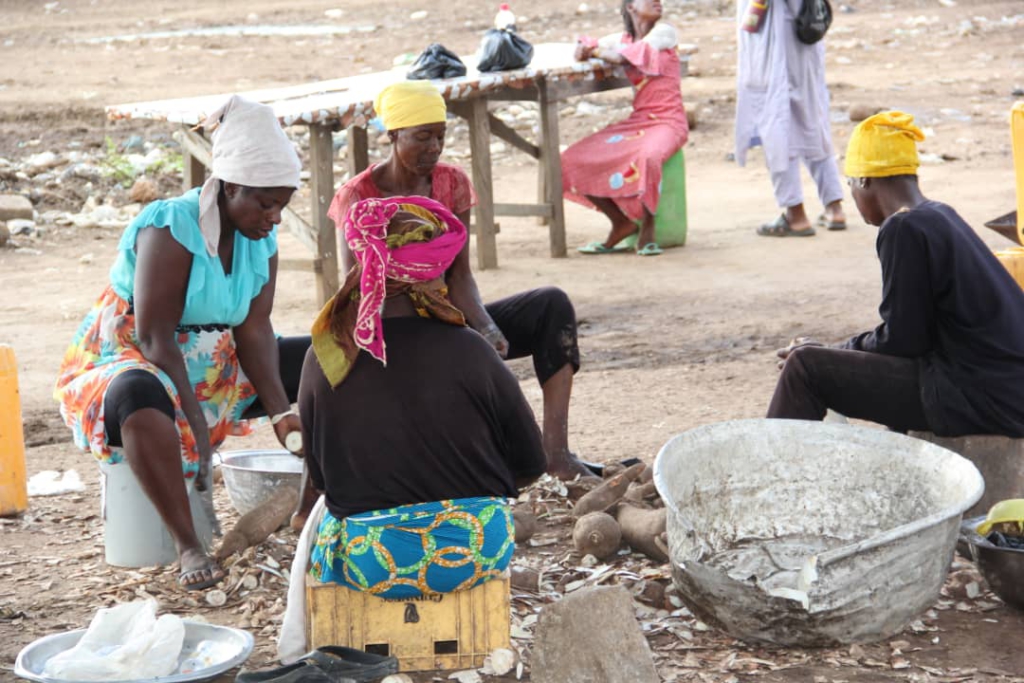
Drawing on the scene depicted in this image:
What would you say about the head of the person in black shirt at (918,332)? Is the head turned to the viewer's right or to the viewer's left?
to the viewer's left

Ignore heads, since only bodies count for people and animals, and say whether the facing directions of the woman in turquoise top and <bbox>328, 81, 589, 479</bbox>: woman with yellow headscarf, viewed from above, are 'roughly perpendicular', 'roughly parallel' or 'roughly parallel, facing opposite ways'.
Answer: roughly parallel

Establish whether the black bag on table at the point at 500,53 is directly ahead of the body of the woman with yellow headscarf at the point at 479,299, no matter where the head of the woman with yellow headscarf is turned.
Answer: no

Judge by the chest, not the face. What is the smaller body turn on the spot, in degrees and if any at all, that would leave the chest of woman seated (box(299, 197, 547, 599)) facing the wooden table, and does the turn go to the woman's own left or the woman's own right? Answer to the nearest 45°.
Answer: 0° — they already face it

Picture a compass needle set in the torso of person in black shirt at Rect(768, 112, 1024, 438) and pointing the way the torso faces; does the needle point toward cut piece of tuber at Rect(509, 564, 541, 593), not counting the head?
no

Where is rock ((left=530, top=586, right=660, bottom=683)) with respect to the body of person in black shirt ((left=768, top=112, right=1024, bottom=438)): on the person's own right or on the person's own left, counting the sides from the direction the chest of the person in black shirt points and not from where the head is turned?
on the person's own left

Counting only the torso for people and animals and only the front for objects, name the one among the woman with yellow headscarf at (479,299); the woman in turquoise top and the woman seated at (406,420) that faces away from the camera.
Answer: the woman seated

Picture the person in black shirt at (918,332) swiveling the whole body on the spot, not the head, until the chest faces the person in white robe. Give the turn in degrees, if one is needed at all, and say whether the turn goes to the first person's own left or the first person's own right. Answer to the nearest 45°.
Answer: approximately 45° to the first person's own right

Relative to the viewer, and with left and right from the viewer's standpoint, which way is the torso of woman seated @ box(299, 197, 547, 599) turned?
facing away from the viewer

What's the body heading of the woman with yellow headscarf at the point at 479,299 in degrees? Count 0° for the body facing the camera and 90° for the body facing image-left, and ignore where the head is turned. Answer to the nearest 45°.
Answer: approximately 315°

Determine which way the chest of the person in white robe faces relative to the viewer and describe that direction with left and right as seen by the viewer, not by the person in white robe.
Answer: facing to the left of the viewer

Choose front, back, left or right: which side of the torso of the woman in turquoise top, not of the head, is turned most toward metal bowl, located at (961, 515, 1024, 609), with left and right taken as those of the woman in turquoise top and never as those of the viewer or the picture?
front

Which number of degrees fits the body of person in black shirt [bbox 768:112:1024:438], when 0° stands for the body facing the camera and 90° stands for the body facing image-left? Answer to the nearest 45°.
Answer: approximately 135°

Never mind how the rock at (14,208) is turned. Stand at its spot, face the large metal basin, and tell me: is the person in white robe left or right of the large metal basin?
left
